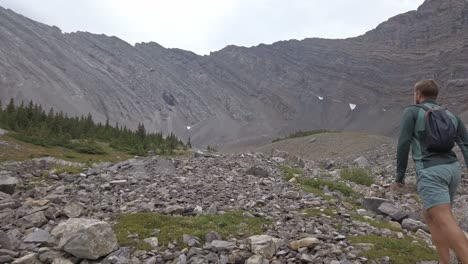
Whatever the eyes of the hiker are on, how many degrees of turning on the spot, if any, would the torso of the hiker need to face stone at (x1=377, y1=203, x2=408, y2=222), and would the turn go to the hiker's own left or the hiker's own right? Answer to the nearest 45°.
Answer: approximately 45° to the hiker's own right

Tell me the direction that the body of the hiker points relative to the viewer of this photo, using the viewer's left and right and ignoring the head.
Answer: facing away from the viewer and to the left of the viewer

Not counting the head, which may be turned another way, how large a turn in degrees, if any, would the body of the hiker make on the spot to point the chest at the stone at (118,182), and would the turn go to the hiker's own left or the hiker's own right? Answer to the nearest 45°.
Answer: approximately 45° to the hiker's own left

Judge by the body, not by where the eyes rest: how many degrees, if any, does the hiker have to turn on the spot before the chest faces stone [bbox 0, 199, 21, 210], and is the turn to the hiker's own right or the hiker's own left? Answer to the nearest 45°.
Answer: approximately 45° to the hiker's own left

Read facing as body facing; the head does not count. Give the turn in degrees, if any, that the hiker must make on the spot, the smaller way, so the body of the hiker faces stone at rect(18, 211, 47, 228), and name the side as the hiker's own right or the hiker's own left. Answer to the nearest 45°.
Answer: approximately 45° to the hiker's own left

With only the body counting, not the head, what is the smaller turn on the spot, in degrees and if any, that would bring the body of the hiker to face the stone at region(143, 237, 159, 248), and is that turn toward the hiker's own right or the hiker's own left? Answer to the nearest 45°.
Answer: approximately 45° to the hiker's own left

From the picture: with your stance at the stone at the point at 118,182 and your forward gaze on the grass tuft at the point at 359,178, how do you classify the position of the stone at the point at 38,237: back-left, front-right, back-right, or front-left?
back-right

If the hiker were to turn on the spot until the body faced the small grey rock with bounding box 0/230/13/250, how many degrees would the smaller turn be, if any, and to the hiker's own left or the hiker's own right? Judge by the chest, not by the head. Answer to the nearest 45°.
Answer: approximately 45° to the hiker's own left

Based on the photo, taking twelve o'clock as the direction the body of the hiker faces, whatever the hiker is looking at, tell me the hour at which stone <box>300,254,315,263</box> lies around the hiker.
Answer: The stone is roughly at 11 o'clock from the hiker.

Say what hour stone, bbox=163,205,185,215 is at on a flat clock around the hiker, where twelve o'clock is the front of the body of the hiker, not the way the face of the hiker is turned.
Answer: The stone is roughly at 11 o'clock from the hiker.
